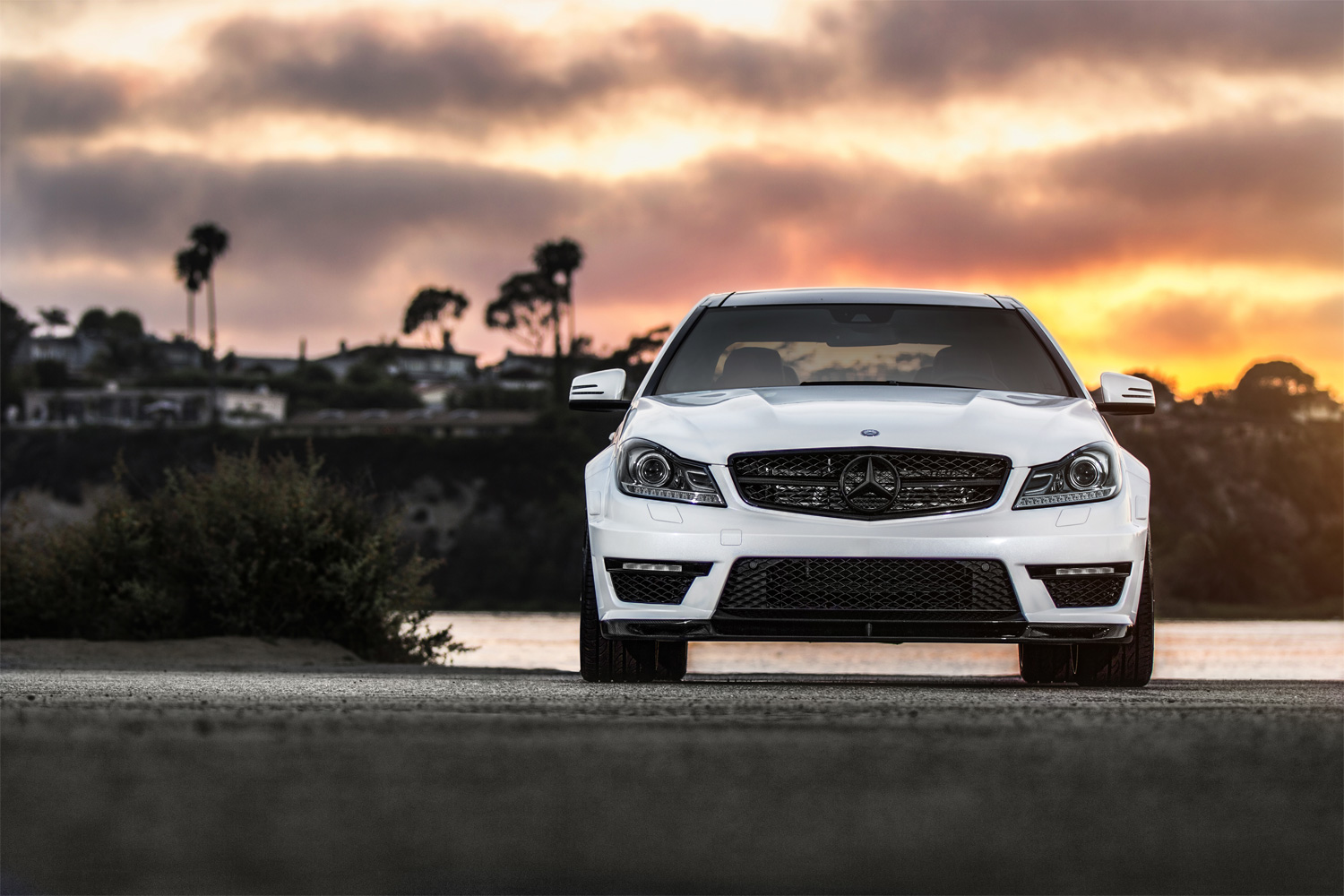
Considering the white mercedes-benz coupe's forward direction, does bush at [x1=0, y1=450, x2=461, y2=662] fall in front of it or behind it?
behind

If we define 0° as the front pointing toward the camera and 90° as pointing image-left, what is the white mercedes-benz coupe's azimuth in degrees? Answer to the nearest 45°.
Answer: approximately 0°
